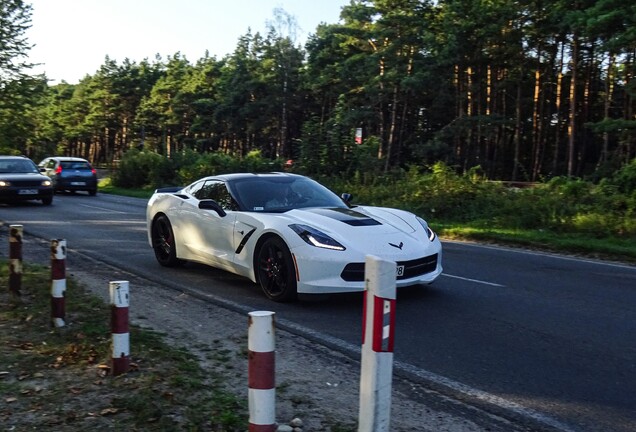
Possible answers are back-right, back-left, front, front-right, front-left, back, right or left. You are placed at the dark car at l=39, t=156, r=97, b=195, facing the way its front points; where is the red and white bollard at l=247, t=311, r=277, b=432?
back-left

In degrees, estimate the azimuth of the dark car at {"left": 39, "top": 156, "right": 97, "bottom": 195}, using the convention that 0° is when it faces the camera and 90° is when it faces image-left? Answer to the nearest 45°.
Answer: approximately 135°

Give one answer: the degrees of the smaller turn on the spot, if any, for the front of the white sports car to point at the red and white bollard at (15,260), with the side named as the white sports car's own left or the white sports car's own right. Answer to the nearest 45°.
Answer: approximately 135° to the white sports car's own right

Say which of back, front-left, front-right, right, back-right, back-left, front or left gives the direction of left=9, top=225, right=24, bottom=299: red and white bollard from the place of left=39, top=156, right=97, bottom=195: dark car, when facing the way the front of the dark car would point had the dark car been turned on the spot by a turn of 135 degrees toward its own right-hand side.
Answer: right

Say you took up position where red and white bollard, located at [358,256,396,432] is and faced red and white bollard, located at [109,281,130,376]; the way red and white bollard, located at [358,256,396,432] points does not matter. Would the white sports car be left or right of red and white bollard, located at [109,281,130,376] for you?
right

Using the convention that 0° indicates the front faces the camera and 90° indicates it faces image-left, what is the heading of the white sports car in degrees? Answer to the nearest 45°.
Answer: approximately 315°

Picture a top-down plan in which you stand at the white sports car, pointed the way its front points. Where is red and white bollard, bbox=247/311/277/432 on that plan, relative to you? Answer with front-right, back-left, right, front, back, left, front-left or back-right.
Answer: front-right

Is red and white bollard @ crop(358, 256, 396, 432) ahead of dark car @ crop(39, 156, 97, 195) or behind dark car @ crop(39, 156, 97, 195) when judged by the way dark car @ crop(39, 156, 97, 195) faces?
behind

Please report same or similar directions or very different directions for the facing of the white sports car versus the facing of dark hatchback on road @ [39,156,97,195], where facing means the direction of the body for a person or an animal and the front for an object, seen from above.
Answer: very different directions

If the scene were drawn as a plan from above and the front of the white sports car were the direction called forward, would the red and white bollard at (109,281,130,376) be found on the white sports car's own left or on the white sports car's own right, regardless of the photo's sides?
on the white sports car's own right
